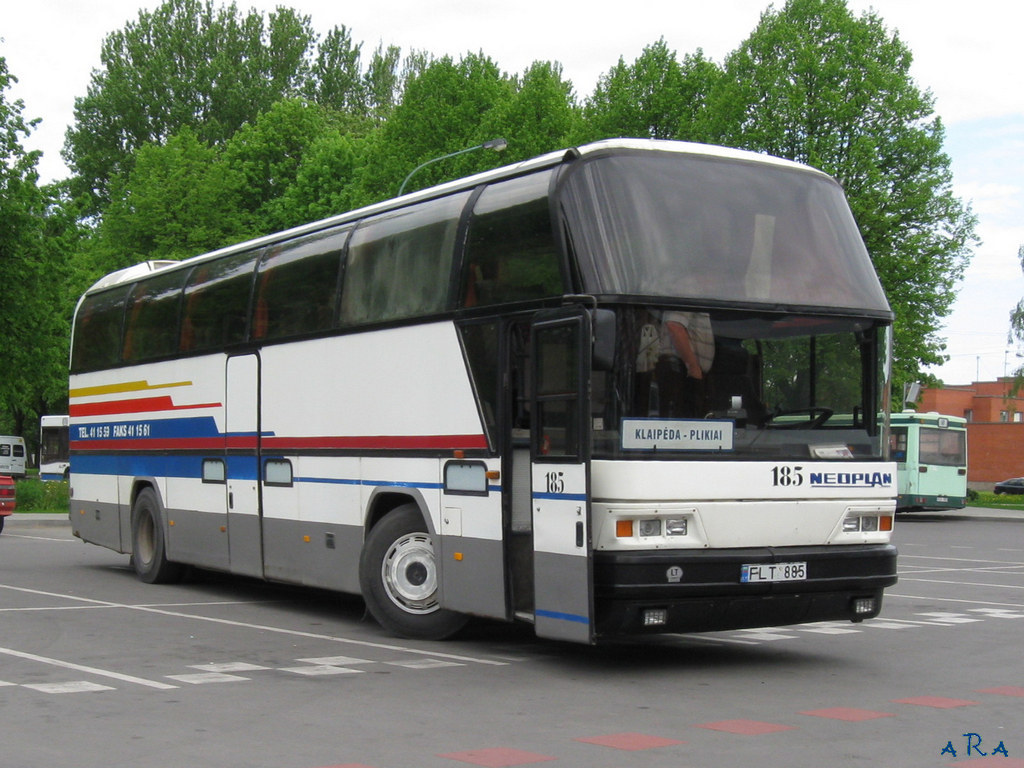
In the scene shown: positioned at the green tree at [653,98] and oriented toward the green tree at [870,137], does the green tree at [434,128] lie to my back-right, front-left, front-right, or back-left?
back-right

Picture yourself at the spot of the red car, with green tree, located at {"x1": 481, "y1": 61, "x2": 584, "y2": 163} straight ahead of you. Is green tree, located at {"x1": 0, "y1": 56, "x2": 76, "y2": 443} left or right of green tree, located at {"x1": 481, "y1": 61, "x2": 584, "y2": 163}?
left

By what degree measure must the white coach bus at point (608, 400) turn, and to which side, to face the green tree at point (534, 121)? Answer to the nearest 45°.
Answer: approximately 135° to its left

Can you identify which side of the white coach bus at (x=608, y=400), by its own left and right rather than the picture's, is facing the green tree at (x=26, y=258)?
back

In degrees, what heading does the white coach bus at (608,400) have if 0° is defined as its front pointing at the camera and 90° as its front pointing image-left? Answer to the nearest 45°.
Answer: approximately 315°

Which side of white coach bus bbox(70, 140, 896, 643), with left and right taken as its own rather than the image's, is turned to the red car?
back

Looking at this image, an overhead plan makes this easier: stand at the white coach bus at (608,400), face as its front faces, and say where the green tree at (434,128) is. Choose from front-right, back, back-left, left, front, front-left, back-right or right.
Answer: back-left

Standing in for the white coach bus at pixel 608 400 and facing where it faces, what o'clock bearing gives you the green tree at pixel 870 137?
The green tree is roughly at 8 o'clock from the white coach bus.

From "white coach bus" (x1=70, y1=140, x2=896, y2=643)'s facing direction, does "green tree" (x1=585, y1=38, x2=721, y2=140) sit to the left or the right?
on its left
